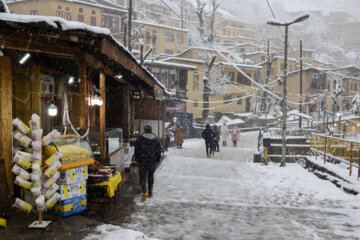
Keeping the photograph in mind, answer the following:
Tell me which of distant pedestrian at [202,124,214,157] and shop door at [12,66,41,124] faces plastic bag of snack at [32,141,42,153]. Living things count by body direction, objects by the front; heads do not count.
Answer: the shop door

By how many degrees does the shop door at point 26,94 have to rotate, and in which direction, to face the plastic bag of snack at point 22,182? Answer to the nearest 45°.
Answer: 0° — it already faces it

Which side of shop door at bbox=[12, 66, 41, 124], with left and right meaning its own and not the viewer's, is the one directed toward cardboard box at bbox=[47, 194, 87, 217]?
front

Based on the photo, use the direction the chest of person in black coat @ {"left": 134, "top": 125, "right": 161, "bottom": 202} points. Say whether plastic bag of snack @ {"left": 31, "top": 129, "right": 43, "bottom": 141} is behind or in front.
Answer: behind

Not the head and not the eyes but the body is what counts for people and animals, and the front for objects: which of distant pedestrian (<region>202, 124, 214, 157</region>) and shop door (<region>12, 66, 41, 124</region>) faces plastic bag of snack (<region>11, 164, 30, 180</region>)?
the shop door

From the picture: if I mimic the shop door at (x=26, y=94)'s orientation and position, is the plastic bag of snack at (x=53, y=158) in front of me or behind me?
in front

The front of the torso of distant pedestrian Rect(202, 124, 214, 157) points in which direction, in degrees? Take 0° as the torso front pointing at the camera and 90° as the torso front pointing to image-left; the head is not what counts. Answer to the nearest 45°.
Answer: approximately 180°

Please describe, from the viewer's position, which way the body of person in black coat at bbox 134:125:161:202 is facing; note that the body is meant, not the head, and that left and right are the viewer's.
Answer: facing away from the viewer

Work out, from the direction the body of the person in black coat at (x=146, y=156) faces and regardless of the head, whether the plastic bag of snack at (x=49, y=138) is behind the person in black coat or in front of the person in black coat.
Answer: behind

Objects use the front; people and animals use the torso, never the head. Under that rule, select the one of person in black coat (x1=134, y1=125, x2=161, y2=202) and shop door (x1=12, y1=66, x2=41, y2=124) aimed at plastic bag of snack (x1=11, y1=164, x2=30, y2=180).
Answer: the shop door

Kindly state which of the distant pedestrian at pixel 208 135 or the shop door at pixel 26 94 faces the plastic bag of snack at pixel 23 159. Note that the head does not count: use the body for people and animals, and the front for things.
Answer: the shop door

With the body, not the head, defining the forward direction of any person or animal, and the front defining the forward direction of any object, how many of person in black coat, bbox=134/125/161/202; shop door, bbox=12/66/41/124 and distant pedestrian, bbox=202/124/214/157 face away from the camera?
2
